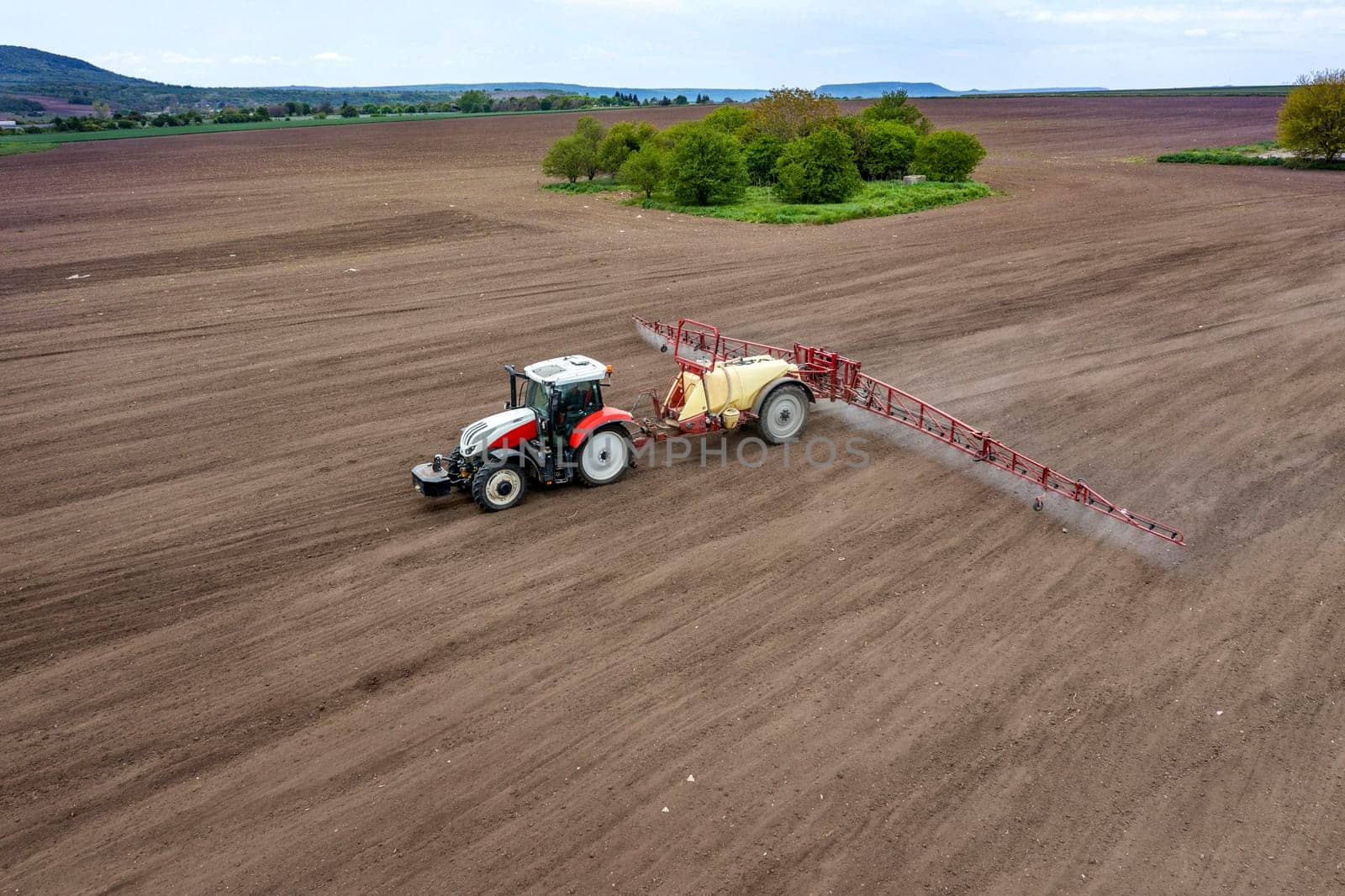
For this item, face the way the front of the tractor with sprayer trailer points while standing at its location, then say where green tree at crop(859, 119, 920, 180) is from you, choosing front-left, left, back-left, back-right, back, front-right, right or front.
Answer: back-right

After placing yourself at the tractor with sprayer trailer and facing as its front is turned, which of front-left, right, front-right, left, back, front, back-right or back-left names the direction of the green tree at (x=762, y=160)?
back-right

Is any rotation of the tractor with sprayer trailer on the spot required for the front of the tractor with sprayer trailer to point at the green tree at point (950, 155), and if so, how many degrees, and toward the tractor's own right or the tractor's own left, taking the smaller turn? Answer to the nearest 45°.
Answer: approximately 135° to the tractor's own right

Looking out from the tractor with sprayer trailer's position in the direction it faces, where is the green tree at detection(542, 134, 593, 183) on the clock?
The green tree is roughly at 4 o'clock from the tractor with sprayer trailer.

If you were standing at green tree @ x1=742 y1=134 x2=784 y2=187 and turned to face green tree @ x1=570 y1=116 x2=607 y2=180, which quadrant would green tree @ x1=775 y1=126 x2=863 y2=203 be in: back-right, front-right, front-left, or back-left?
back-left

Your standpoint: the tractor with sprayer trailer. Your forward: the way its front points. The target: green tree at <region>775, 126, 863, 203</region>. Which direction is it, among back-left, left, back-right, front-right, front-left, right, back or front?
back-right

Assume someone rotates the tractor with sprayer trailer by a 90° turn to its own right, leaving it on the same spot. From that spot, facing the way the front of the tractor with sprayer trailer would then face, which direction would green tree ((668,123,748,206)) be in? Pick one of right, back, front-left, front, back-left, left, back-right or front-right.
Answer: front-right

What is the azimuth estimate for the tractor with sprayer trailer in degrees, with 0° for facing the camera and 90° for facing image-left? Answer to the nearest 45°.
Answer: approximately 45°
